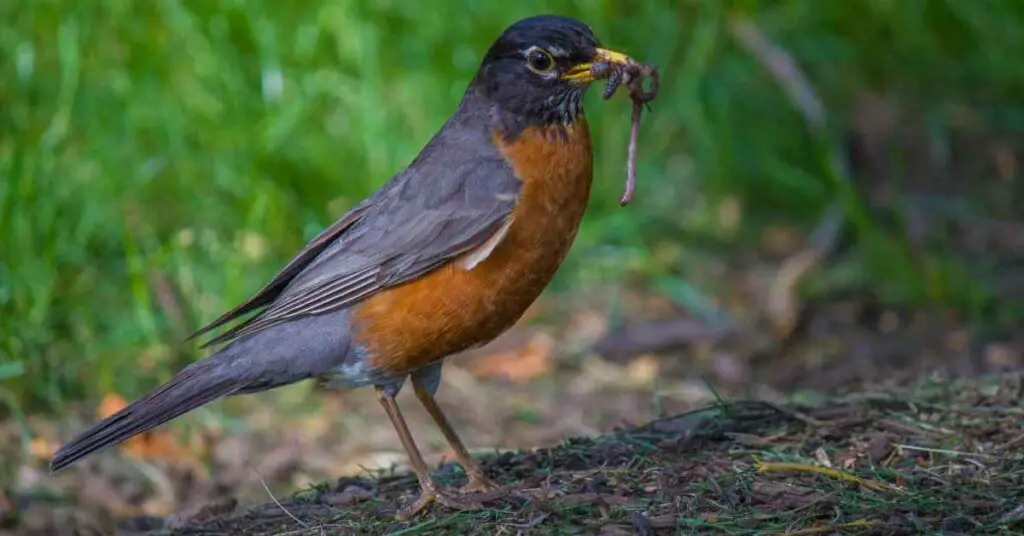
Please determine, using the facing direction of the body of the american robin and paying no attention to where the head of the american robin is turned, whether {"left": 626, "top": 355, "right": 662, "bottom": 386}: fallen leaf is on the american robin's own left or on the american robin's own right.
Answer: on the american robin's own left

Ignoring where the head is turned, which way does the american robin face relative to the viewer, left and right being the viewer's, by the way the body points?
facing to the right of the viewer

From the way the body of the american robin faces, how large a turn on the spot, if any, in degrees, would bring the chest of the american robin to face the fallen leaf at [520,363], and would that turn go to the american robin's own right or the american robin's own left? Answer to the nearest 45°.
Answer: approximately 90° to the american robin's own left
